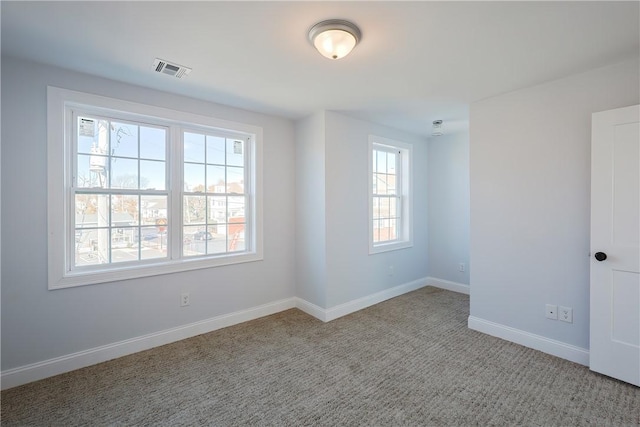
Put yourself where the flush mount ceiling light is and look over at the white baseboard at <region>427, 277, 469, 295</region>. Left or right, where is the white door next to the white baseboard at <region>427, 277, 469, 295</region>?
right

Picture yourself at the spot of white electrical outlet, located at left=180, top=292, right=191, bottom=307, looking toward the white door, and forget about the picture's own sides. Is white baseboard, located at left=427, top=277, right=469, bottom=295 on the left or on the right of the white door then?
left

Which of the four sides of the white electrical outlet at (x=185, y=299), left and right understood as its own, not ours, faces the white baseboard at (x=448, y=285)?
left

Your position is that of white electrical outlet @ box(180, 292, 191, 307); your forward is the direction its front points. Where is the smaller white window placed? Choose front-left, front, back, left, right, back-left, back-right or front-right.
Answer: left

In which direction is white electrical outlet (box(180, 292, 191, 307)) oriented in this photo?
toward the camera

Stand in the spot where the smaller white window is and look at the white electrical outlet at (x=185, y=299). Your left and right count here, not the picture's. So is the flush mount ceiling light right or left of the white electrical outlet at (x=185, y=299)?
left

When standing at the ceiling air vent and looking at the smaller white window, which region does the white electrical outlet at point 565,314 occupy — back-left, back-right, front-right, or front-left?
front-right

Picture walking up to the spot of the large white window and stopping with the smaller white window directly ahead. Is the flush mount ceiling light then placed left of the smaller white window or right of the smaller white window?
right

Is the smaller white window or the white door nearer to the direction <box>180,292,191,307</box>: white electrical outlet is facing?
the white door

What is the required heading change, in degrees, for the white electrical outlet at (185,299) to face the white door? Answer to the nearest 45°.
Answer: approximately 45° to its left
